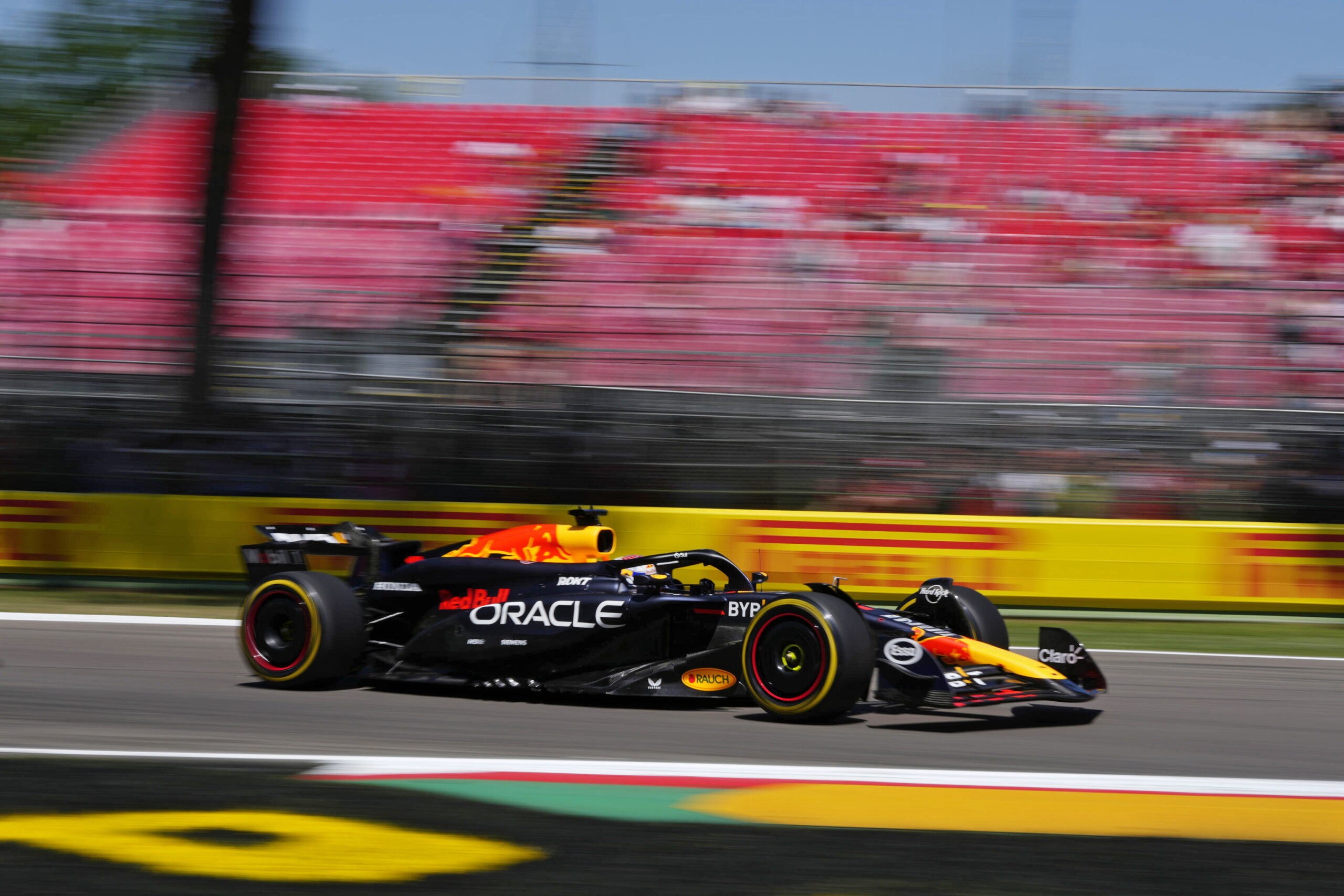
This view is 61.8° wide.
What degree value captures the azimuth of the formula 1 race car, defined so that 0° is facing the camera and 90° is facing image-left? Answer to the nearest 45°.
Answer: approximately 315°

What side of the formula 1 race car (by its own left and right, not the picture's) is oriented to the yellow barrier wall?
left
